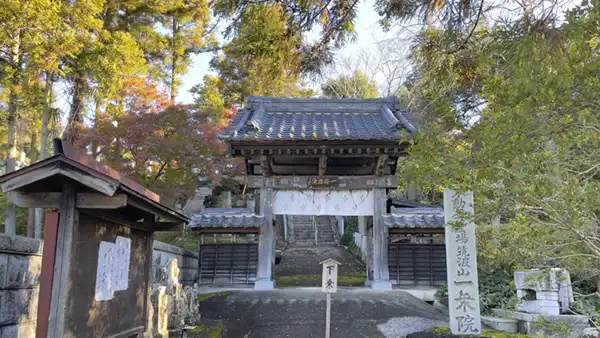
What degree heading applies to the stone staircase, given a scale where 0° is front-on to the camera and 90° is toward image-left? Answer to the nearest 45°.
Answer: approximately 0°

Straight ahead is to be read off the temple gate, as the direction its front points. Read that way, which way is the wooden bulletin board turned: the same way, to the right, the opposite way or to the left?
to the left

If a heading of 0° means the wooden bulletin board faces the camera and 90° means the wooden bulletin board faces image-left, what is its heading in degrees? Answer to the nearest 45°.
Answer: approximately 315°

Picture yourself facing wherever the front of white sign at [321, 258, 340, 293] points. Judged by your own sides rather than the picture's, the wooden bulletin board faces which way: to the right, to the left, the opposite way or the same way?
to the left

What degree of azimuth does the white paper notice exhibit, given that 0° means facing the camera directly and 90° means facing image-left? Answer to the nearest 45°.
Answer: approximately 315°
